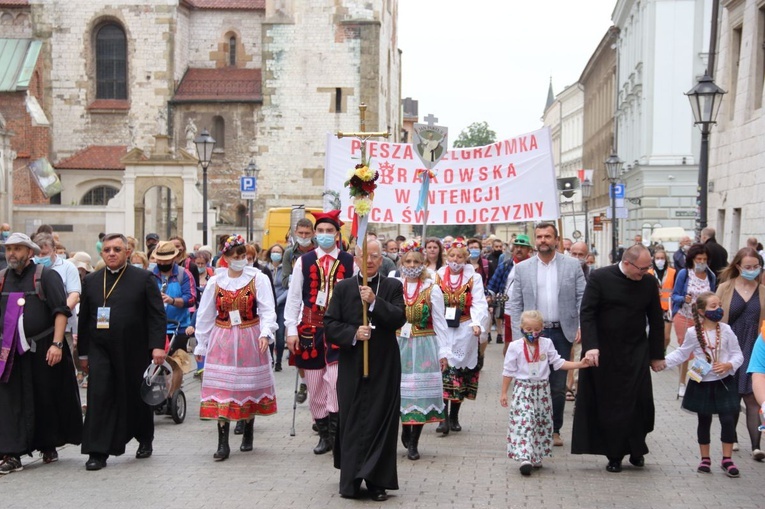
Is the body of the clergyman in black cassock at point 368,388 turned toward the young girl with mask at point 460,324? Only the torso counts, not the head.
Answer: no

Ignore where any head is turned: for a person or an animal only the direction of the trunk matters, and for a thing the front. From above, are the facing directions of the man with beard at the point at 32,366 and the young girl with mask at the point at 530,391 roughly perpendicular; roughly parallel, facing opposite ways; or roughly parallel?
roughly parallel

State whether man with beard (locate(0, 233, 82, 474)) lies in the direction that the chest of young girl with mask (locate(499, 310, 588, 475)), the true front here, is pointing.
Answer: no

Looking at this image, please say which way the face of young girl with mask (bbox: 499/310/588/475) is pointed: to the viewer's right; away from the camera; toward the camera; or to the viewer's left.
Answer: toward the camera

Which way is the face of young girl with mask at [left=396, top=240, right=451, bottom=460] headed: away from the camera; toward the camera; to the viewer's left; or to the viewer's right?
toward the camera

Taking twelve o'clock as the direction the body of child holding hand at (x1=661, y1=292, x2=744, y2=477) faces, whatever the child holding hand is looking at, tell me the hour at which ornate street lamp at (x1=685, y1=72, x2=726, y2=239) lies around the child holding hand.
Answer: The ornate street lamp is roughly at 6 o'clock from the child holding hand.

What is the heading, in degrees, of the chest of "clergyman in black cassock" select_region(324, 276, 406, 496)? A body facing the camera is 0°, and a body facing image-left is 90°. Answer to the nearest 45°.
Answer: approximately 0°

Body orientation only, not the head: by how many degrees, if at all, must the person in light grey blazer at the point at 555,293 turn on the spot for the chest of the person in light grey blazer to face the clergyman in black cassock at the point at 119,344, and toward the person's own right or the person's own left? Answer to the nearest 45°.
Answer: approximately 90° to the person's own right

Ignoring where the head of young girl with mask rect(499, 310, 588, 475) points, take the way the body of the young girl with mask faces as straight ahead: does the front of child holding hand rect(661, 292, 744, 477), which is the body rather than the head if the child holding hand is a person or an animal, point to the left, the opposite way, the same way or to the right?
the same way

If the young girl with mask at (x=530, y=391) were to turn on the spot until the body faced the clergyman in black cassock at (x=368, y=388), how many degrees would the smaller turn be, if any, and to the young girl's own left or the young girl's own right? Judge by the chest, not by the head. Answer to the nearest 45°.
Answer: approximately 45° to the young girl's own right

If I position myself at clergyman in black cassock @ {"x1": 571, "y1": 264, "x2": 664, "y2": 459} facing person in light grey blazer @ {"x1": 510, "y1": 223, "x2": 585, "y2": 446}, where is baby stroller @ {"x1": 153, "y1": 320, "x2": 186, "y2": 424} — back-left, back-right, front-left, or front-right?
front-left

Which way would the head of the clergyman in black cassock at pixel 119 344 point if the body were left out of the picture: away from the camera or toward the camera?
toward the camera

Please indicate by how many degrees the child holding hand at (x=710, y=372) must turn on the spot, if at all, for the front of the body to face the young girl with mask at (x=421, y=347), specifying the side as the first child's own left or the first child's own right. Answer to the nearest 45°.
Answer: approximately 90° to the first child's own right

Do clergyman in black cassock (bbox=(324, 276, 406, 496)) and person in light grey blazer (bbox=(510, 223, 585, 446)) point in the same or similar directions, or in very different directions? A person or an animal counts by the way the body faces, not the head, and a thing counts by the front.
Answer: same or similar directions

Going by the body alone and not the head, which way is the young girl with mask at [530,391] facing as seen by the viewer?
toward the camera

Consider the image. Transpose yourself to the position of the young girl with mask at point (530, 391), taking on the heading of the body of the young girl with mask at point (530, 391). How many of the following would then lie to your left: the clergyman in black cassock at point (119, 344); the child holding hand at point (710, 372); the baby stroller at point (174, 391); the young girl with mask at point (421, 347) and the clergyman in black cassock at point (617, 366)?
2

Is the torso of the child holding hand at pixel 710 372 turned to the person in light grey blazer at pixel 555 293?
no
